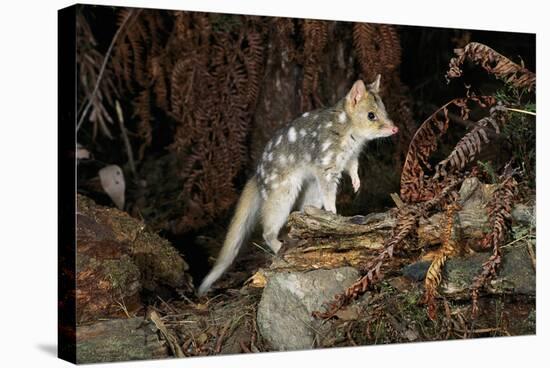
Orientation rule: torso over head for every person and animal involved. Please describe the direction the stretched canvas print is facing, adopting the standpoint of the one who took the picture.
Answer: facing the viewer and to the right of the viewer
